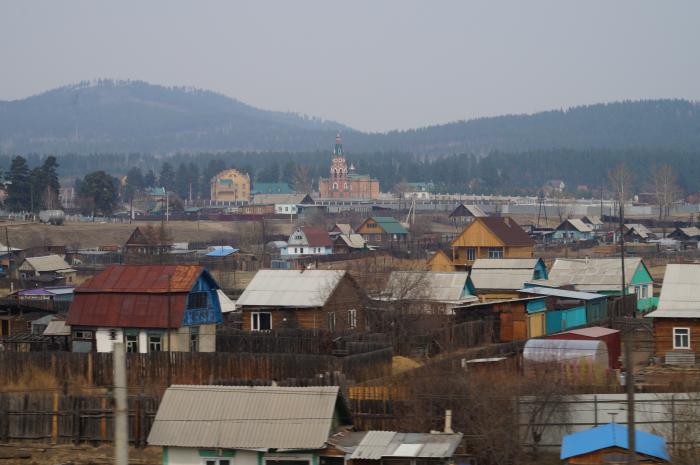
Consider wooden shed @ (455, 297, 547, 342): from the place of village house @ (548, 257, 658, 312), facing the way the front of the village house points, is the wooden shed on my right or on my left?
on my right

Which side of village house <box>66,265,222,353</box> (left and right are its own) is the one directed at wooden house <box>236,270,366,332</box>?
left

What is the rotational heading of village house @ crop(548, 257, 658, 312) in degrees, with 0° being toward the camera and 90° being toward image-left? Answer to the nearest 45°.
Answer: approximately 315°

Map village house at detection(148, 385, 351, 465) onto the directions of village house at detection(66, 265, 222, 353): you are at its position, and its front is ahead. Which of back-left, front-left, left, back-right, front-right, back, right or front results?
front-right

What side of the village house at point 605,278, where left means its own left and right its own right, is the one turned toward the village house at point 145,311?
right

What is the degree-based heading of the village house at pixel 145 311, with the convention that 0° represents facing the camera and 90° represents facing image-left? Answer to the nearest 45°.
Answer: approximately 315°

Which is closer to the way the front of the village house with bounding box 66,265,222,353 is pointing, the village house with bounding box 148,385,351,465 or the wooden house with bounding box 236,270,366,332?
the village house

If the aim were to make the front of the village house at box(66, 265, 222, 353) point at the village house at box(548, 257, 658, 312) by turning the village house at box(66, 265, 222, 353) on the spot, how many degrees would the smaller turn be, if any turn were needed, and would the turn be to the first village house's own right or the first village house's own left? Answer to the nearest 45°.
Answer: approximately 90° to the first village house's own left
